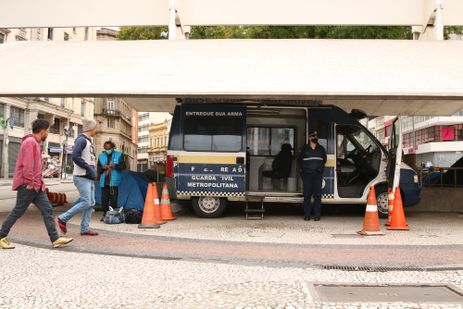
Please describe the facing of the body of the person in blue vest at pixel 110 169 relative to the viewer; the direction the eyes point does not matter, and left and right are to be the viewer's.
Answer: facing the viewer

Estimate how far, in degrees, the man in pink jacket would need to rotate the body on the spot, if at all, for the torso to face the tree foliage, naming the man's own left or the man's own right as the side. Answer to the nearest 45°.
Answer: approximately 45° to the man's own left

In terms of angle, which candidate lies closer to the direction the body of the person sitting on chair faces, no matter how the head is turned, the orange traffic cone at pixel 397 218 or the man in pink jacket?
the man in pink jacket

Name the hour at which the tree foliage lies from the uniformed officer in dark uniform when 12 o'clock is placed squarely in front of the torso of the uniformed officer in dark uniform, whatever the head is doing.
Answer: The tree foliage is roughly at 6 o'clock from the uniformed officer in dark uniform.

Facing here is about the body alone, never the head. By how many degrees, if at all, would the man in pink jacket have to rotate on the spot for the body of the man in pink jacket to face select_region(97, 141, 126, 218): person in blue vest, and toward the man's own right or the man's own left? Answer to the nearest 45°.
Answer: approximately 45° to the man's own left

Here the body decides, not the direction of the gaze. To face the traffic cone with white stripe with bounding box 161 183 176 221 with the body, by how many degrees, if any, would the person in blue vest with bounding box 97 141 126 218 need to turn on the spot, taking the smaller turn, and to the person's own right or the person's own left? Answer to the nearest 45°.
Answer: approximately 90° to the person's own left

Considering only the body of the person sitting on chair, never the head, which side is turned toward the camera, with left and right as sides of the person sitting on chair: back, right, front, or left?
left
